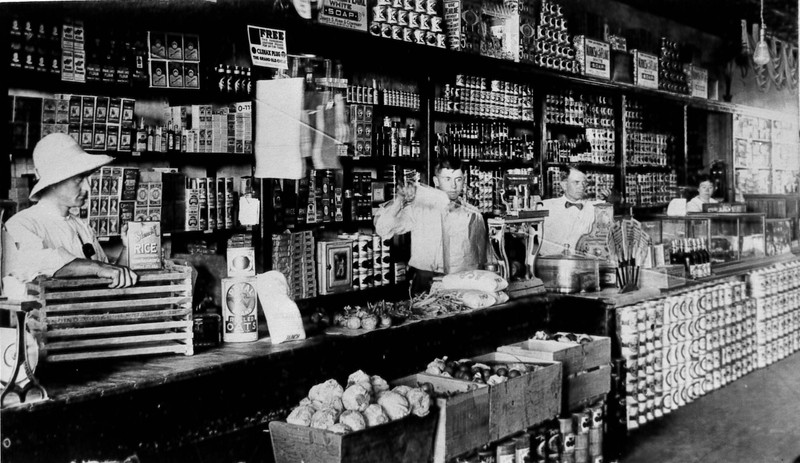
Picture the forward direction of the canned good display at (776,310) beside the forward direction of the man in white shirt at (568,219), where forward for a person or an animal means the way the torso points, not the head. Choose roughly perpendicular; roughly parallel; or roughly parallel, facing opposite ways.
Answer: roughly parallel

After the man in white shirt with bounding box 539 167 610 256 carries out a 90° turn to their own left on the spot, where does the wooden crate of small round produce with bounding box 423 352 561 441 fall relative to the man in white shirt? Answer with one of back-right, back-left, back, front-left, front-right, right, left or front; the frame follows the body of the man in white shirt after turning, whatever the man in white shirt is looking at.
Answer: back-right

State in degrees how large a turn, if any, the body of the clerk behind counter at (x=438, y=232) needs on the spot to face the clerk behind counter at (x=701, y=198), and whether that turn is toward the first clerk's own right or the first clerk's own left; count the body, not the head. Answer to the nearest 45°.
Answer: approximately 135° to the first clerk's own left

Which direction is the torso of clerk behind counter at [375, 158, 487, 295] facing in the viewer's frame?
toward the camera

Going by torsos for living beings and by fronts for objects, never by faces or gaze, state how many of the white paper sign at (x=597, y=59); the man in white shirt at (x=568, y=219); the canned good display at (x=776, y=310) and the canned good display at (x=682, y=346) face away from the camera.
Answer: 0

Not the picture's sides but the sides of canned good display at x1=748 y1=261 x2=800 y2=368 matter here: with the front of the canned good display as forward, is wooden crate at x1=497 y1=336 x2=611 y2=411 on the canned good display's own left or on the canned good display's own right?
on the canned good display's own right

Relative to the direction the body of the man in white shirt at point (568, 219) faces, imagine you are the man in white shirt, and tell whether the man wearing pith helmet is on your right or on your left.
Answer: on your right

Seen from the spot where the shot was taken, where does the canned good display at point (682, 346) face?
facing the viewer and to the right of the viewer

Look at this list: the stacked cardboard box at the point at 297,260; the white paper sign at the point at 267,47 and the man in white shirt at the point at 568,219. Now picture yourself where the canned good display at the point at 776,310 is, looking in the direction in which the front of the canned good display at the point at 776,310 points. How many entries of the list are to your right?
3

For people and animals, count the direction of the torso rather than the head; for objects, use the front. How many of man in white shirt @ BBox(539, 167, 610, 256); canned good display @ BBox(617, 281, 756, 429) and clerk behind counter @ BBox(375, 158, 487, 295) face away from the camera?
0

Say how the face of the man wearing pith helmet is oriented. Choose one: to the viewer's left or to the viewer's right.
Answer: to the viewer's right

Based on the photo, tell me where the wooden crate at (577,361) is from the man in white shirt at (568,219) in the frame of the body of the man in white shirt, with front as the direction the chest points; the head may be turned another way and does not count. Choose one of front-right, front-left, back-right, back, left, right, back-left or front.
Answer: front-right

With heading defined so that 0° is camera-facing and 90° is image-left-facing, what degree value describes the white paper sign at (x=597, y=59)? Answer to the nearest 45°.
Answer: approximately 315°

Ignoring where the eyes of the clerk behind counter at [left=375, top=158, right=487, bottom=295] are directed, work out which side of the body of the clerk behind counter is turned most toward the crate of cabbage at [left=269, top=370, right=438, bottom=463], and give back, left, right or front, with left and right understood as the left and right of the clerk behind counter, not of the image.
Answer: front

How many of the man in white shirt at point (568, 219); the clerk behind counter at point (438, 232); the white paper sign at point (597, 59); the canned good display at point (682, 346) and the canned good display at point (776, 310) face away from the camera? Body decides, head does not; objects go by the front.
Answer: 0
